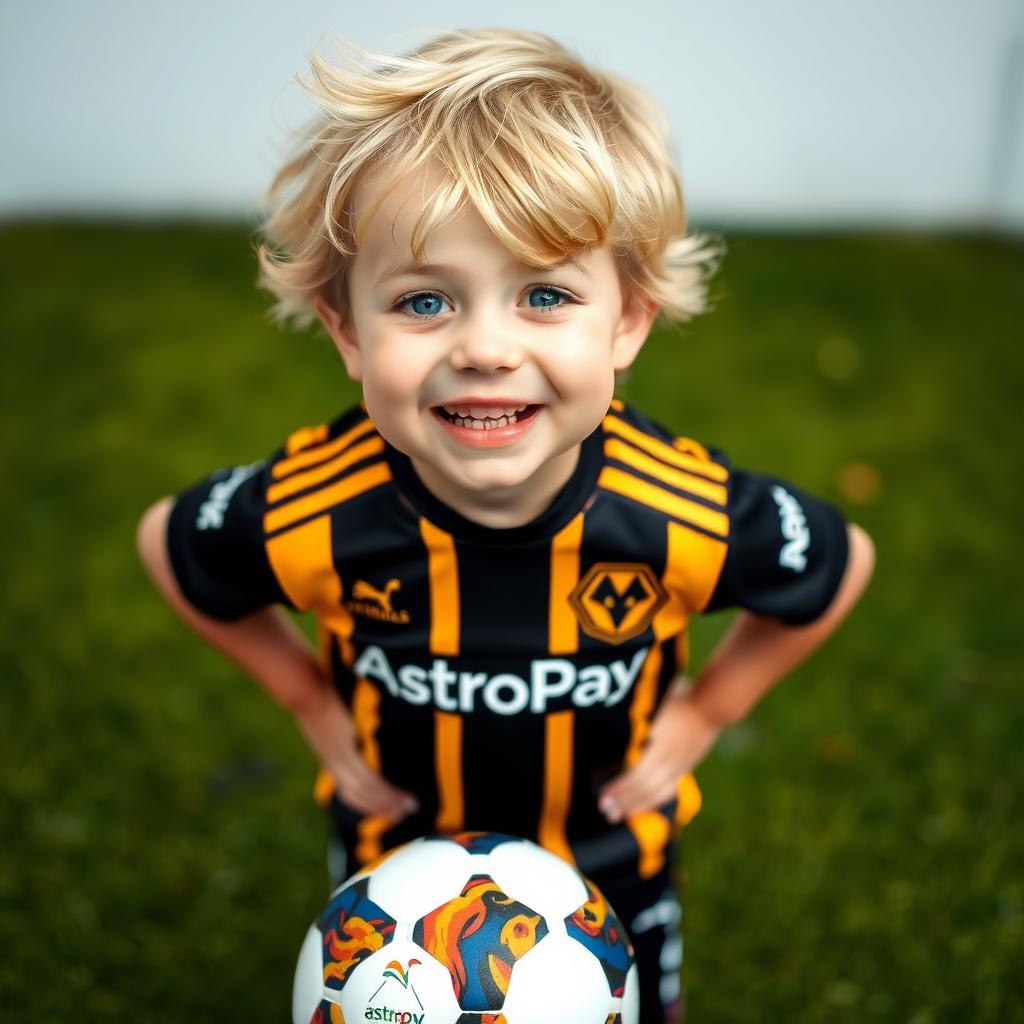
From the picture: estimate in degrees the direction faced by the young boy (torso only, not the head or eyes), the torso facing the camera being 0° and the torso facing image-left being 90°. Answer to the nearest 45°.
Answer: approximately 0°
